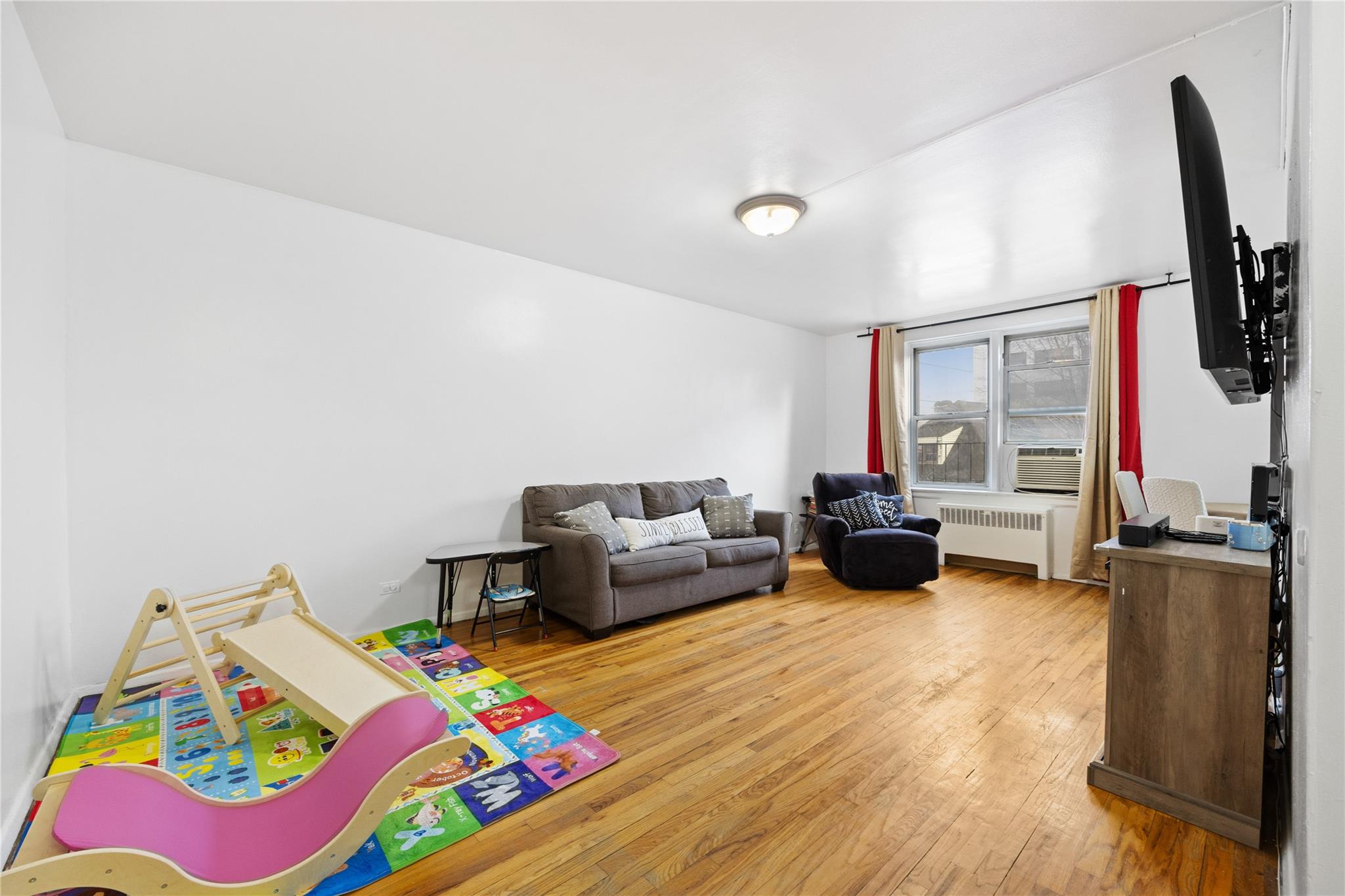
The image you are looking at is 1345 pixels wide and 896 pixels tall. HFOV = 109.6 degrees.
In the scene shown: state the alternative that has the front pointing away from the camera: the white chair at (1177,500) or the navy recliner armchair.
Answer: the white chair

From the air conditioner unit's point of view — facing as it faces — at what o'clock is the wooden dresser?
The wooden dresser is roughly at 12 o'clock from the air conditioner unit.

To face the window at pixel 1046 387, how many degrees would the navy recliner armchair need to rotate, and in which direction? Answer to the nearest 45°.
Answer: approximately 90° to its left

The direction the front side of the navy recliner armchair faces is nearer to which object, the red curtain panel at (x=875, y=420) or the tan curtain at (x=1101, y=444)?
the tan curtain

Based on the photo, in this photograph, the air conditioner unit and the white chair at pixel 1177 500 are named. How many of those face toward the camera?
1

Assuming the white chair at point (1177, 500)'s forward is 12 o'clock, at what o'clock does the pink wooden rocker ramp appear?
The pink wooden rocker ramp is roughly at 7 o'clock from the white chair.

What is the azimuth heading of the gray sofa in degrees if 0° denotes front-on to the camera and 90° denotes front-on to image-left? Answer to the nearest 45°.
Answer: approximately 315°

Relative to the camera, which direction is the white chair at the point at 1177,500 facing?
away from the camera

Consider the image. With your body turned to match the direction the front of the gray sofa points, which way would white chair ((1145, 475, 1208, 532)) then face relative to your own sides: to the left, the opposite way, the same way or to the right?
to the left
